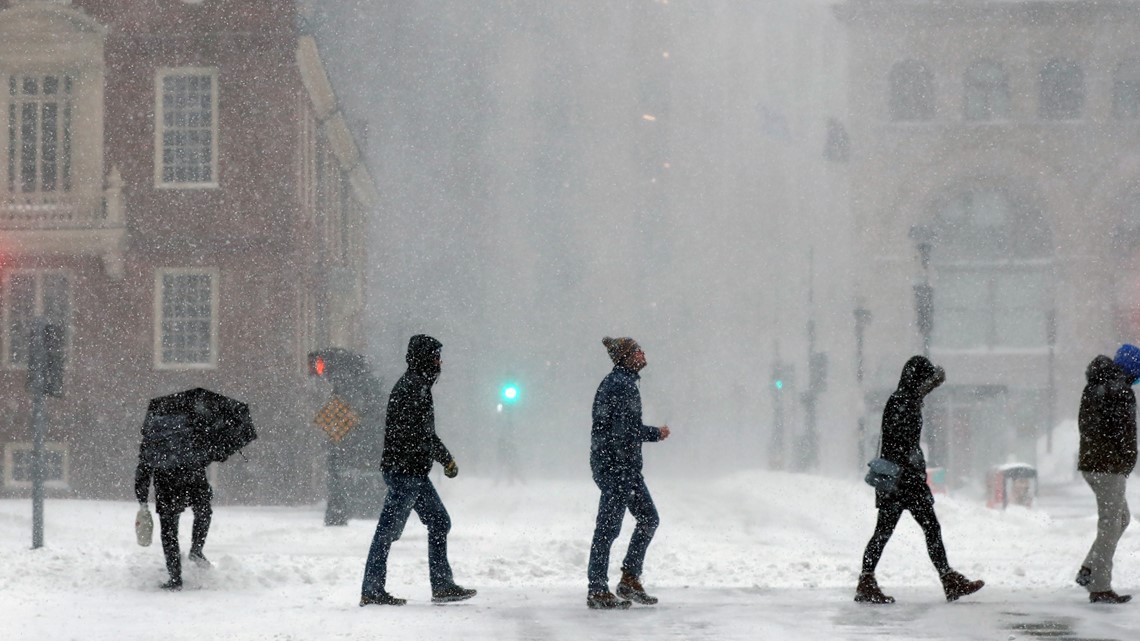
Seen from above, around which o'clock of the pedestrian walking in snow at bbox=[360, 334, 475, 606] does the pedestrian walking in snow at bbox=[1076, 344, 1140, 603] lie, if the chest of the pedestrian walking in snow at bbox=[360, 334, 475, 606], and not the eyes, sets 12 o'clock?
the pedestrian walking in snow at bbox=[1076, 344, 1140, 603] is roughly at 12 o'clock from the pedestrian walking in snow at bbox=[360, 334, 475, 606].

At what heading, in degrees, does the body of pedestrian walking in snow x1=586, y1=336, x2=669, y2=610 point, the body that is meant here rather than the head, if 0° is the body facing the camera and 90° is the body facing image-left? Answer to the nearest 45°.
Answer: approximately 270°

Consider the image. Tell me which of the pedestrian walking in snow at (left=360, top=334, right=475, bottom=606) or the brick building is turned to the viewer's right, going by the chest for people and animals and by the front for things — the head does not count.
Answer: the pedestrian walking in snow

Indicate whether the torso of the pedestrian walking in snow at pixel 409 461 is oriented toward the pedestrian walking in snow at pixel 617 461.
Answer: yes

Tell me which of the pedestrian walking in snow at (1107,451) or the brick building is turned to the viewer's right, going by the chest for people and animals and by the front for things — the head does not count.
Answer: the pedestrian walking in snow

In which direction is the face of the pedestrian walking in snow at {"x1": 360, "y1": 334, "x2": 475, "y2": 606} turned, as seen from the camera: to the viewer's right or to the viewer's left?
to the viewer's right

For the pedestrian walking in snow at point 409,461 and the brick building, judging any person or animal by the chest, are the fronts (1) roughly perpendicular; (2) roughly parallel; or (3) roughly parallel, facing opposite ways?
roughly perpendicular

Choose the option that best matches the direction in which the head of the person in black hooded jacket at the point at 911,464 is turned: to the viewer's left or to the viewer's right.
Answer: to the viewer's right

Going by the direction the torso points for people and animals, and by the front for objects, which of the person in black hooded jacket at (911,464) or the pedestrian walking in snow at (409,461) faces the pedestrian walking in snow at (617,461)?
the pedestrian walking in snow at (409,461)

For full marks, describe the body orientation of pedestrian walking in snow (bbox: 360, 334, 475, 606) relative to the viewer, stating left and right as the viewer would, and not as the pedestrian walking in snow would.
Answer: facing to the right of the viewer

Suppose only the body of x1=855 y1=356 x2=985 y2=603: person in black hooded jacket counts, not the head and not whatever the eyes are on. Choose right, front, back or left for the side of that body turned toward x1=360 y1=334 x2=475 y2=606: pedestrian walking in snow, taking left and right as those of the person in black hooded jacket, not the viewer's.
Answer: back

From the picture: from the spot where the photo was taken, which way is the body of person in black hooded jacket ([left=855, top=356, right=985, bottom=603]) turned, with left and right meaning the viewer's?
facing to the right of the viewer
